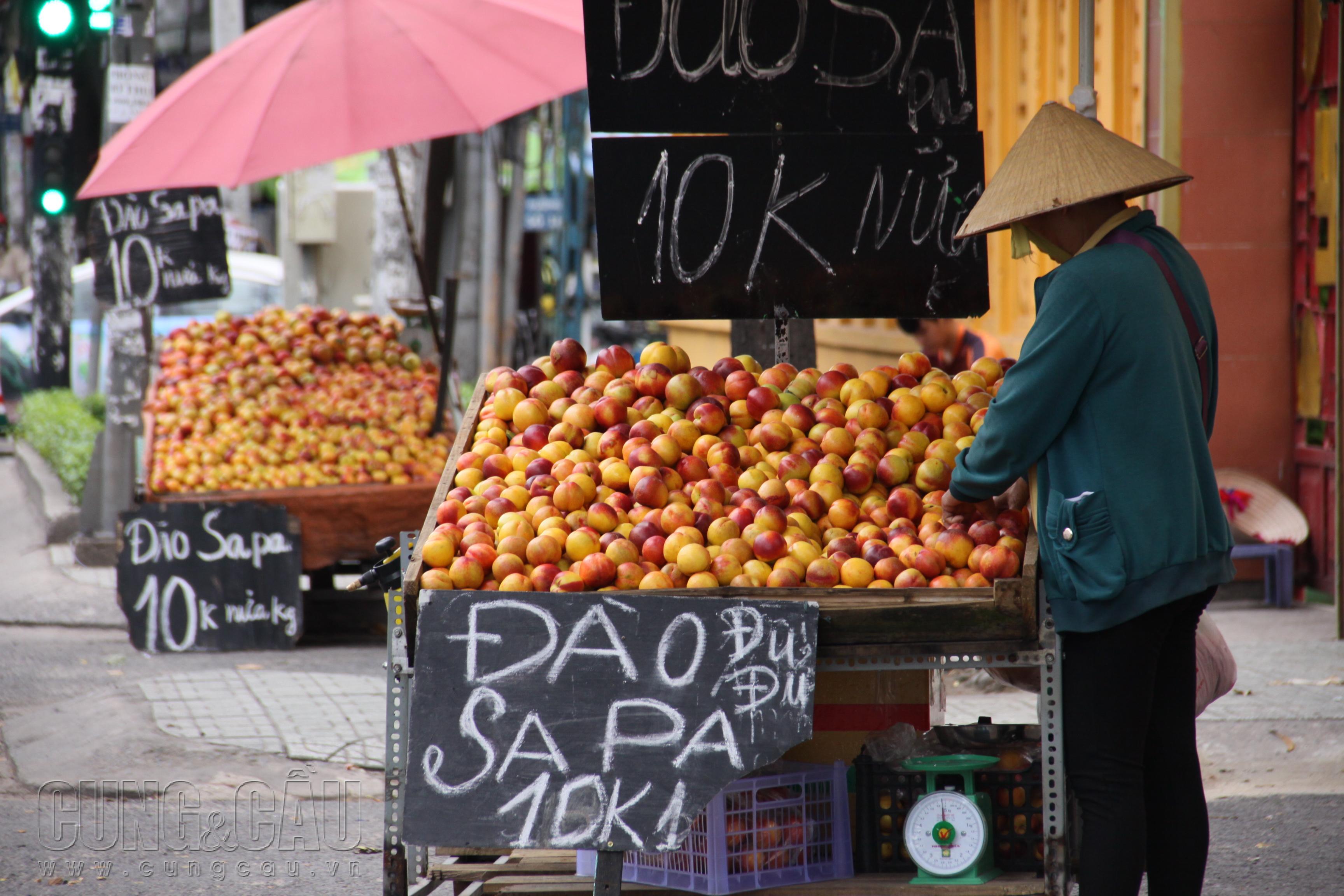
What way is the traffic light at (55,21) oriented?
toward the camera

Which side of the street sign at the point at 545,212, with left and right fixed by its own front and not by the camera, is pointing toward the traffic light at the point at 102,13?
front

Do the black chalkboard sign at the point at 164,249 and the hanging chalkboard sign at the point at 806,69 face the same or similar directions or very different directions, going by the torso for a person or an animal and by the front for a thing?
same or similar directions

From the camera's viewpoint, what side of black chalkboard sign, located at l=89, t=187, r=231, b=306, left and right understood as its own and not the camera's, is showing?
front

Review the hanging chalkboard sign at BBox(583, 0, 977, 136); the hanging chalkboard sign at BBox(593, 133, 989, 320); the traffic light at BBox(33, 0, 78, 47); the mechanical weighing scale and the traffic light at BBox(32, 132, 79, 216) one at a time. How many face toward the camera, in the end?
5

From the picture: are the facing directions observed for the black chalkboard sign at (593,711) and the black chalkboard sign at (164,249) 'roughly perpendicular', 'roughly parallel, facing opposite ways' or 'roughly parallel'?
roughly parallel

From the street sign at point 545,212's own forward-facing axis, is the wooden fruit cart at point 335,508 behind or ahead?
ahead

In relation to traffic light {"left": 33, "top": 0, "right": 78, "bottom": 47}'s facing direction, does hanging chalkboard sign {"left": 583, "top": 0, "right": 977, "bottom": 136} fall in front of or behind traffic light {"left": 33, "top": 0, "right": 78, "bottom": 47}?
in front

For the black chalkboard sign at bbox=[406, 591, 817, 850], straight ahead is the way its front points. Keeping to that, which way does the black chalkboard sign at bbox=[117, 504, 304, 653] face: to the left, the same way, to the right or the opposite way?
the same way

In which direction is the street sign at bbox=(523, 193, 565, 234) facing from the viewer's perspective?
toward the camera

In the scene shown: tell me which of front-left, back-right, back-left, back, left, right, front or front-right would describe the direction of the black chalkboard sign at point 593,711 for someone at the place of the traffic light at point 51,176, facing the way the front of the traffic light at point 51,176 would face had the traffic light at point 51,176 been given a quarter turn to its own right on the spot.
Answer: left

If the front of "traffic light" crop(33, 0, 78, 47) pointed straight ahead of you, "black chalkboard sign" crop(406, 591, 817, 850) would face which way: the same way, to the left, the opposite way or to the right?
the same way

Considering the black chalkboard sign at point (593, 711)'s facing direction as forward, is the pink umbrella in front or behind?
behind

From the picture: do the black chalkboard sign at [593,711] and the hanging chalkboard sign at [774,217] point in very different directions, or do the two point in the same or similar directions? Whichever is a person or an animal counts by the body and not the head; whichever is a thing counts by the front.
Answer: same or similar directions

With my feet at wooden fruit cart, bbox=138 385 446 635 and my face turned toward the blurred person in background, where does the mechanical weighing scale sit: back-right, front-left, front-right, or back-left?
front-right

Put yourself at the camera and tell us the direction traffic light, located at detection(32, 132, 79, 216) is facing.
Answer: facing the viewer
